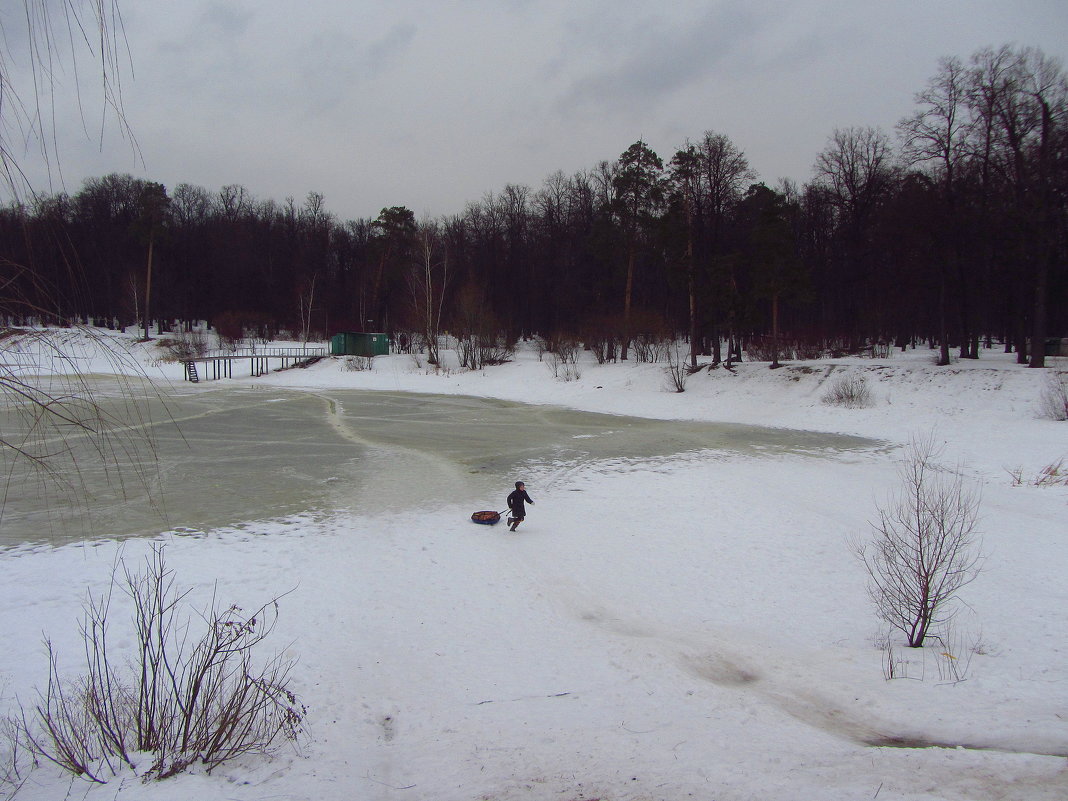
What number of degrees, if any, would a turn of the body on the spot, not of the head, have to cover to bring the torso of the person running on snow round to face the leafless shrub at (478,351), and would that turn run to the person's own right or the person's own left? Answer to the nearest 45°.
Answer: approximately 135° to the person's own left

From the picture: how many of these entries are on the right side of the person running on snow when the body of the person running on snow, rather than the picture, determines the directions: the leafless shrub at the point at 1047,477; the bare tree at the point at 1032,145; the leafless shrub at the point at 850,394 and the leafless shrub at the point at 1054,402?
0

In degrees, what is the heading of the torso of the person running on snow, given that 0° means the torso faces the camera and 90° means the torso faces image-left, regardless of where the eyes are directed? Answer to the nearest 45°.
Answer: approximately 315°

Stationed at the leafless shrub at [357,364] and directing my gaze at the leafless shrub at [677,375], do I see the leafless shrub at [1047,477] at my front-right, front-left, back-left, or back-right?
front-right

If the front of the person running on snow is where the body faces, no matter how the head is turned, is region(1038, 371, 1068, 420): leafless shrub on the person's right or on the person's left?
on the person's left

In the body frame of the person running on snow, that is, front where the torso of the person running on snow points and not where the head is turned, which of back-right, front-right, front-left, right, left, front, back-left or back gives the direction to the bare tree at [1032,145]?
left

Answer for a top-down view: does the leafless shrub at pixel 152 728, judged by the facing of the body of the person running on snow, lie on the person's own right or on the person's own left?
on the person's own right

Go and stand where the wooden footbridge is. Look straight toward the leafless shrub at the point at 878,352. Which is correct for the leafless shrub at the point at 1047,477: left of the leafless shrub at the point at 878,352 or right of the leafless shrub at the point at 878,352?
right

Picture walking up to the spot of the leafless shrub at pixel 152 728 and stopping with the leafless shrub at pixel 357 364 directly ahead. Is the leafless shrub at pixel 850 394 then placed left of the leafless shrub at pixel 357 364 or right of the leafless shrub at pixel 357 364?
right

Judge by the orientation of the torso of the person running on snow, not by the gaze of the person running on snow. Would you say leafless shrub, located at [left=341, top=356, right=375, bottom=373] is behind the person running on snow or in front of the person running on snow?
behind

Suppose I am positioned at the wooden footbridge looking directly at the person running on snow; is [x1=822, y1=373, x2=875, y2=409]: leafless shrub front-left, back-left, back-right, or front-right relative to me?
front-left

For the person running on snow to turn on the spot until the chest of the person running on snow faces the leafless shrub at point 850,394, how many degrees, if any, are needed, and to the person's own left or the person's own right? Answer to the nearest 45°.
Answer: approximately 90° to the person's own left

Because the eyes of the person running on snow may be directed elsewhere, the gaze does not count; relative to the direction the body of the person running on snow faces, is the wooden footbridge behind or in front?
behind

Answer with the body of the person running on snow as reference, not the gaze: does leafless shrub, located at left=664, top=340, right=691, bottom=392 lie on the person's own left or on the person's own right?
on the person's own left
